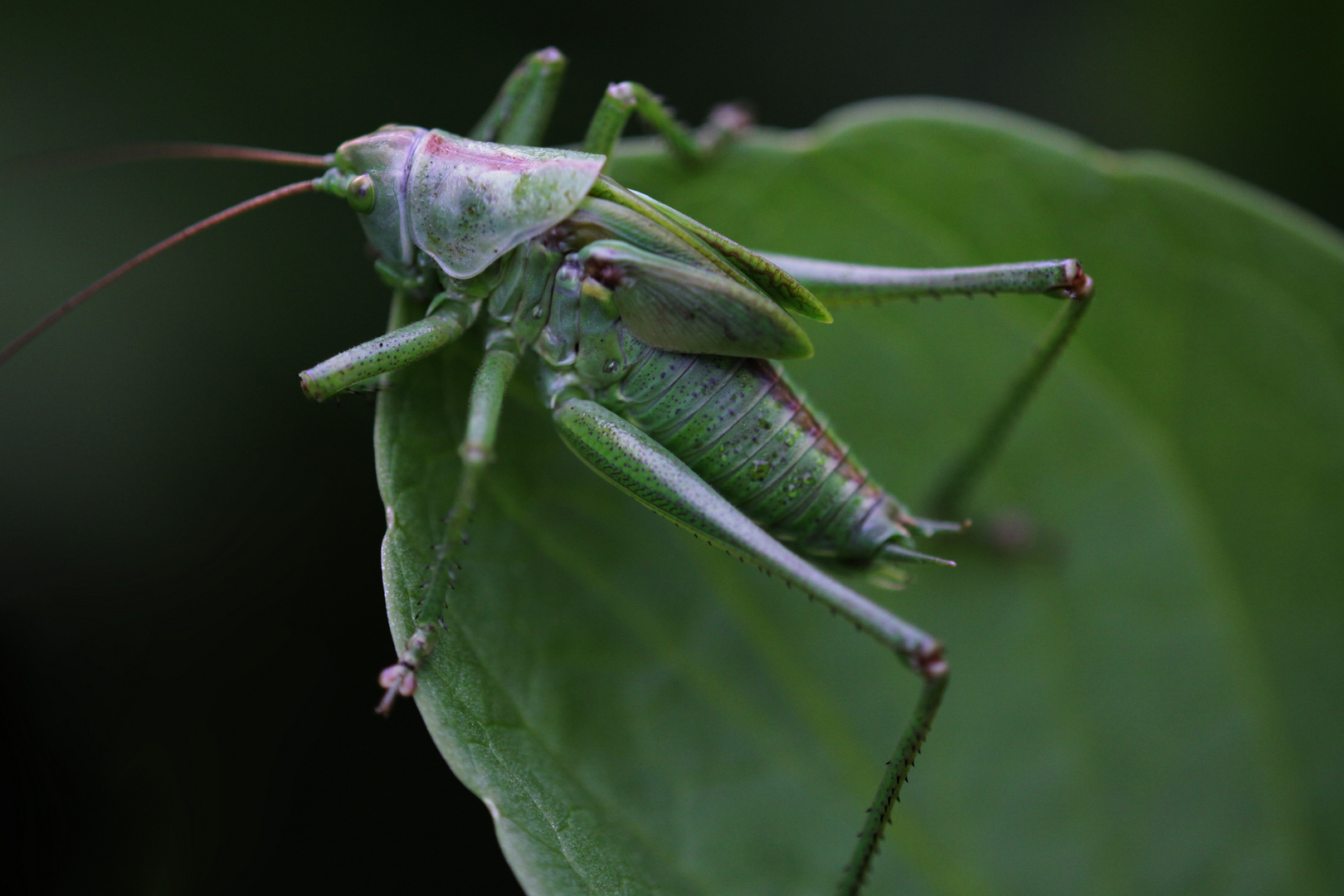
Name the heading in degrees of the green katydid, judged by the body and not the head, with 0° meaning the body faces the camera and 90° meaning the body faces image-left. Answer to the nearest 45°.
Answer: approximately 90°
